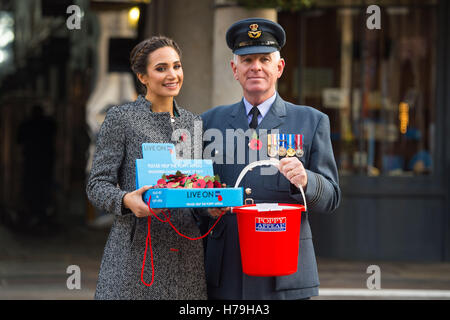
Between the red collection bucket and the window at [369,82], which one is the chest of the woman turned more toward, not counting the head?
the red collection bucket

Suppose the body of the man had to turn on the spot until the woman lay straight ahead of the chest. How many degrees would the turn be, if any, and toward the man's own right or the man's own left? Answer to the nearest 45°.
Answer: approximately 90° to the man's own right

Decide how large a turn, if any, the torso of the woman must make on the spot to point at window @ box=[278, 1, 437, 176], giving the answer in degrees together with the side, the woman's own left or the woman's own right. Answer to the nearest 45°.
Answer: approximately 90° to the woman's own left

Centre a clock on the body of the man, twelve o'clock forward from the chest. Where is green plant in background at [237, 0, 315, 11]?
The green plant in background is roughly at 6 o'clock from the man.

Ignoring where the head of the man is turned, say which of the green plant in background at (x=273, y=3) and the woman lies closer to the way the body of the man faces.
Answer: the woman

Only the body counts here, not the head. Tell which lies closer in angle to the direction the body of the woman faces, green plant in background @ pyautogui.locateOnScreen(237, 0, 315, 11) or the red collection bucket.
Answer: the red collection bucket

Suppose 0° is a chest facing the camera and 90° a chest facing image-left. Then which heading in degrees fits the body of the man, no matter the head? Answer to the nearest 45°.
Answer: approximately 0°

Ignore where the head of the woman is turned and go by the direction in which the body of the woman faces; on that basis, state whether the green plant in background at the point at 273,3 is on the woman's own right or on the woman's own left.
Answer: on the woman's own left

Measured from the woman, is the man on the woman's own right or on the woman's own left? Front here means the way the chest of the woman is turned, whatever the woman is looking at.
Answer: on the woman's own left

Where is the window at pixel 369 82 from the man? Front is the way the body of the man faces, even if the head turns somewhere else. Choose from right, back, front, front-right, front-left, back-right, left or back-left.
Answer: back

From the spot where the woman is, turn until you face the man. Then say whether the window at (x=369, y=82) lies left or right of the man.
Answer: left

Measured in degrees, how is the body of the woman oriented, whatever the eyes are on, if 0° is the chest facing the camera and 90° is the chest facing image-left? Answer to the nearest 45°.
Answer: approximately 315°
